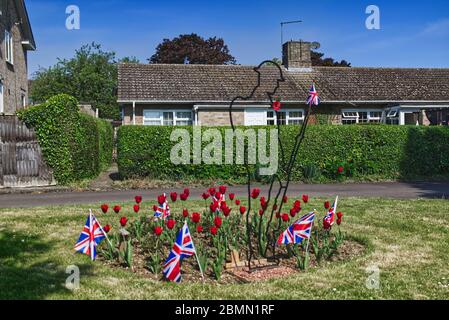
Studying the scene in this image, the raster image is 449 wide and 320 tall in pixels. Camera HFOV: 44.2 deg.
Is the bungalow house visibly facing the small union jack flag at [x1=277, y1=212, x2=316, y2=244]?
yes

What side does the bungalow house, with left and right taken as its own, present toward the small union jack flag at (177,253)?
front

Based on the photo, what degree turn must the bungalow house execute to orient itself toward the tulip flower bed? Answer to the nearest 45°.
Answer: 0° — it already faces it

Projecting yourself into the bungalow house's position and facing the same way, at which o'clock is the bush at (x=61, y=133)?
The bush is roughly at 1 o'clock from the bungalow house.

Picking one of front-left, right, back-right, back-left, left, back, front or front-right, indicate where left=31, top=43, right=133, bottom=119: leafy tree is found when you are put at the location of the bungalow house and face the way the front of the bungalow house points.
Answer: back-right

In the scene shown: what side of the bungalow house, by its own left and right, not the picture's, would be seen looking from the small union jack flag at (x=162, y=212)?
front

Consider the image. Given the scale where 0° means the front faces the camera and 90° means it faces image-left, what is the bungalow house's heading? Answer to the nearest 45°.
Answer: approximately 0°

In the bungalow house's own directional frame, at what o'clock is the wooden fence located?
The wooden fence is roughly at 1 o'clock from the bungalow house.

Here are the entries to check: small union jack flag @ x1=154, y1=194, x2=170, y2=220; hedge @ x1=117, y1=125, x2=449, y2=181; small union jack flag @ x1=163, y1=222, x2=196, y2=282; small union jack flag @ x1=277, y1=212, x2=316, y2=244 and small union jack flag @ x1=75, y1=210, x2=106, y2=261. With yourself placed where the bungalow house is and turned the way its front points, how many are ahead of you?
5

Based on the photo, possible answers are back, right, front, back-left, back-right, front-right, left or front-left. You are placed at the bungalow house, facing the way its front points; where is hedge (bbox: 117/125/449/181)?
front

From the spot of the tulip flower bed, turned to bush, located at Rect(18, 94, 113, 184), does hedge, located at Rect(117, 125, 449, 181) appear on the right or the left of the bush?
right

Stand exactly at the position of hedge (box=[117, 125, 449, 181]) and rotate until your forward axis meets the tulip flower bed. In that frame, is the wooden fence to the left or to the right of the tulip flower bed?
right

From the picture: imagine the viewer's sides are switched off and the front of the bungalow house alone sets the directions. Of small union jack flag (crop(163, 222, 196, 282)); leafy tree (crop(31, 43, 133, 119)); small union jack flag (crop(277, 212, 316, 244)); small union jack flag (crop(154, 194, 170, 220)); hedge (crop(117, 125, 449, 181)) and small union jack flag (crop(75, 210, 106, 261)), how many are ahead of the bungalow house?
5
